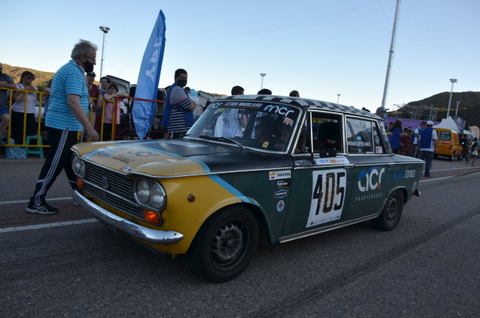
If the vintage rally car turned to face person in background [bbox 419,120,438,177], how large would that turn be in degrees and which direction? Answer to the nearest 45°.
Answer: approximately 180°

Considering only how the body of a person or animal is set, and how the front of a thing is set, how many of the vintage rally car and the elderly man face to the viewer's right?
1

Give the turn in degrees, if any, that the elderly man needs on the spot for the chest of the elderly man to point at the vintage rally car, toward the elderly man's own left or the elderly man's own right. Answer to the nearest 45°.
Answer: approximately 45° to the elderly man's own right

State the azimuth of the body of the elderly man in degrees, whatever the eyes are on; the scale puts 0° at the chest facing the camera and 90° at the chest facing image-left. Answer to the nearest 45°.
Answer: approximately 270°

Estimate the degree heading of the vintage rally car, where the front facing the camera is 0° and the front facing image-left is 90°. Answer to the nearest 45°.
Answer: approximately 45°

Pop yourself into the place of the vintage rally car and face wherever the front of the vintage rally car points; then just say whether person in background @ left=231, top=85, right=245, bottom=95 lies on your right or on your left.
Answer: on your right

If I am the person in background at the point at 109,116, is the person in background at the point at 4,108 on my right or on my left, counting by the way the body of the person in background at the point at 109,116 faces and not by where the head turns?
on my right

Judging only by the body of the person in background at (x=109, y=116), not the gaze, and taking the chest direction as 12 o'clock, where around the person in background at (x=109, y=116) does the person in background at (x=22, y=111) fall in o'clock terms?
the person in background at (x=22, y=111) is roughly at 2 o'clock from the person in background at (x=109, y=116).
